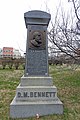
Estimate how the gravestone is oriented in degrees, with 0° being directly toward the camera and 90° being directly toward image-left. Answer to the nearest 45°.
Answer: approximately 0°
